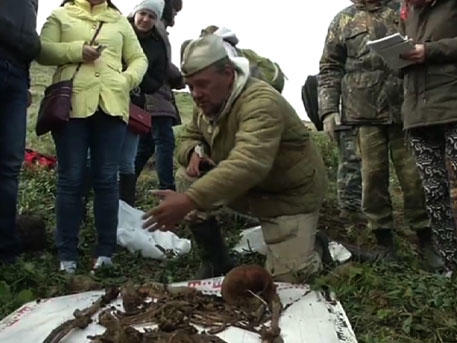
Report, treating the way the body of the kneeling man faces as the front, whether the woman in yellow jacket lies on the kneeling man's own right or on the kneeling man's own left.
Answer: on the kneeling man's own right

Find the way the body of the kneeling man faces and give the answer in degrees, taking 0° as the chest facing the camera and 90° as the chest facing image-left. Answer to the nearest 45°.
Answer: approximately 45°

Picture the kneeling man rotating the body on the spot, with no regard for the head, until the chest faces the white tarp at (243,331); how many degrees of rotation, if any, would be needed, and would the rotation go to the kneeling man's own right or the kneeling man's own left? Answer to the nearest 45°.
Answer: approximately 45° to the kneeling man's own left

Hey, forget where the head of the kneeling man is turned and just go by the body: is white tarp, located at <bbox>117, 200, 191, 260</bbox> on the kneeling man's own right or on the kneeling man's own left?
on the kneeling man's own right

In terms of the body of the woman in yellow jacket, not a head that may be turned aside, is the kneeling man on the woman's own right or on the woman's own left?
on the woman's own left
